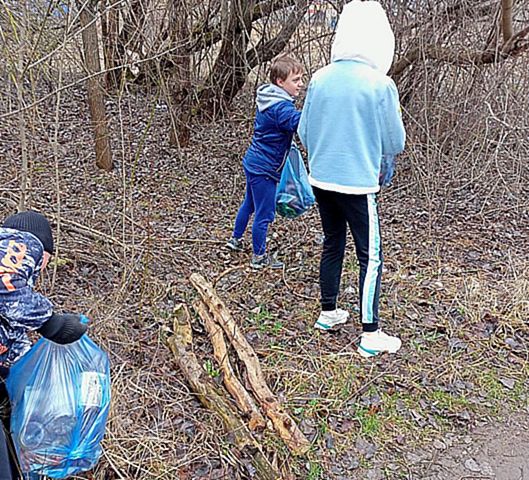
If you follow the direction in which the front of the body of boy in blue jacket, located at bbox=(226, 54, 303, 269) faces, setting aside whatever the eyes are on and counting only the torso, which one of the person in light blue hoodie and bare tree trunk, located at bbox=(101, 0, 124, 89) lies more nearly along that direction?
the person in light blue hoodie

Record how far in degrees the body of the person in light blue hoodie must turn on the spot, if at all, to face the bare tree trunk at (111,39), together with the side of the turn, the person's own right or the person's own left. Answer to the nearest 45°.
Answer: approximately 90° to the person's own left

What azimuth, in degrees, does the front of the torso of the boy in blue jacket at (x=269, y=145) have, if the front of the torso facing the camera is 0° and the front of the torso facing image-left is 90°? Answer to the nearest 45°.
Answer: approximately 270°

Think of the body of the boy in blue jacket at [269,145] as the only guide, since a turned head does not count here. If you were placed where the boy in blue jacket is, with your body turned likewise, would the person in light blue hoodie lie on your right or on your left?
on your right

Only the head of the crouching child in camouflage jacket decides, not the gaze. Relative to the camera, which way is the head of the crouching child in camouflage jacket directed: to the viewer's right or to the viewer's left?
to the viewer's right

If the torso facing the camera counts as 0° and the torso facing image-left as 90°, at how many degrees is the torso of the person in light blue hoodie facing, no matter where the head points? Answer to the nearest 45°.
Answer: approximately 225°

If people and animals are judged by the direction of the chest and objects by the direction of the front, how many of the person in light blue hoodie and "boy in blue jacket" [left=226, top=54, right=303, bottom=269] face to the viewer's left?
0

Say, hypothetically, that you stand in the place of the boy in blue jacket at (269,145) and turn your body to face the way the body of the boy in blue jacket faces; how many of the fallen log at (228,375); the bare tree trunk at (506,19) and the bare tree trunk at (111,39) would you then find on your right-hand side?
1

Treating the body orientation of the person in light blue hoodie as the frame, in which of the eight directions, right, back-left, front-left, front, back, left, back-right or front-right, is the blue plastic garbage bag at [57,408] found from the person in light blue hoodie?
back

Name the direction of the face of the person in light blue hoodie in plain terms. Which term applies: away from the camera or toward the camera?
away from the camera
